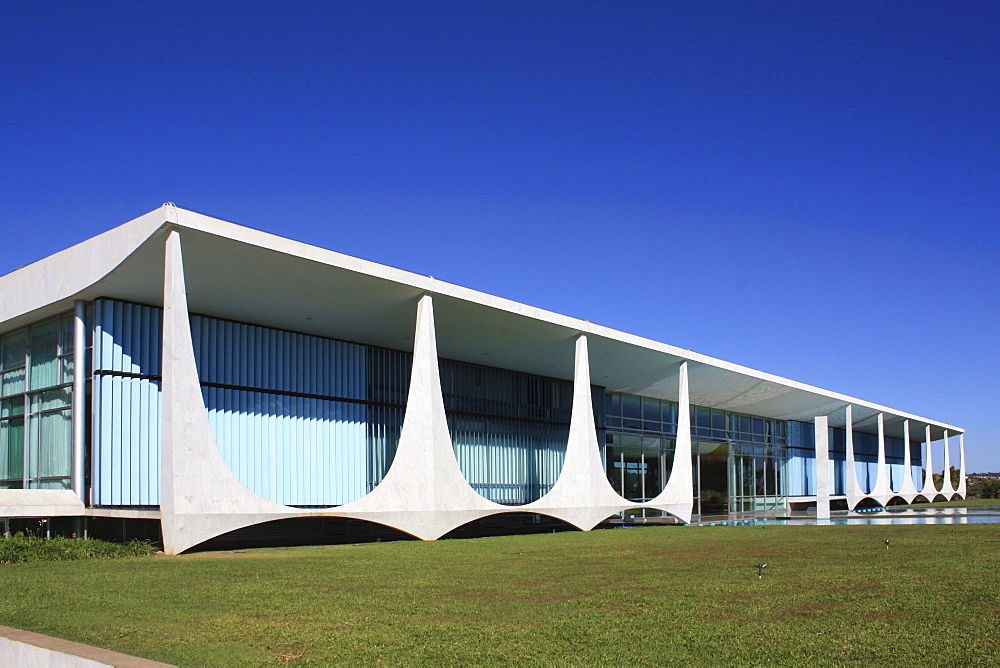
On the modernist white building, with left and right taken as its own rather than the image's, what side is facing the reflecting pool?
front

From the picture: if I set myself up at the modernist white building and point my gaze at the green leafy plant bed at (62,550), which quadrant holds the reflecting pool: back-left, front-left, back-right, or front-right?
back-left

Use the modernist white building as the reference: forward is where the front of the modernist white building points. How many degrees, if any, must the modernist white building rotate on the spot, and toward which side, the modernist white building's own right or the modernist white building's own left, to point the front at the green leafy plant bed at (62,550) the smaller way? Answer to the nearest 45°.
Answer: approximately 45° to the modernist white building's own right

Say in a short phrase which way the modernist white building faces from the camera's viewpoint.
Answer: facing the viewer and to the right of the viewer
